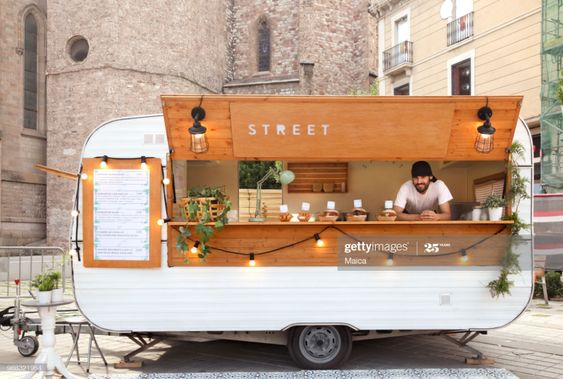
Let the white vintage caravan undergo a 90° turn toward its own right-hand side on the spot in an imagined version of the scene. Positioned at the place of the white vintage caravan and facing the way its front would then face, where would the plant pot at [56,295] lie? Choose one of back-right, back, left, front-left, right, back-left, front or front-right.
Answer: left

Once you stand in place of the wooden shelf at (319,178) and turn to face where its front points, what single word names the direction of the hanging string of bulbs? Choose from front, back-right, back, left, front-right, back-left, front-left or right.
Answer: front

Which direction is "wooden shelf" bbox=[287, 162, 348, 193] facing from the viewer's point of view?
toward the camera

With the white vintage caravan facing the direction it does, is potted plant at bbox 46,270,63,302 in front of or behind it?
in front

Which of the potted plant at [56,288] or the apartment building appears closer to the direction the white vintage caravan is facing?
the potted plant

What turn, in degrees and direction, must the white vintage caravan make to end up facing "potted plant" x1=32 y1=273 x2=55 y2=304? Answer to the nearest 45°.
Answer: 0° — it already faces it

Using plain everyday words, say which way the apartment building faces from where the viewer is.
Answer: facing the viewer and to the left of the viewer

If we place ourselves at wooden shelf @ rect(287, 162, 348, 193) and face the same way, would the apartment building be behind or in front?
behind

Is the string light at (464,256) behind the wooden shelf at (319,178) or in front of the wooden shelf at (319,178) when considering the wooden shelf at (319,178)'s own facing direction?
in front

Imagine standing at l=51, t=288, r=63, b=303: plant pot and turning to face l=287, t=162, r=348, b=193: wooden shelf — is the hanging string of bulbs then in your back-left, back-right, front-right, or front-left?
front-right

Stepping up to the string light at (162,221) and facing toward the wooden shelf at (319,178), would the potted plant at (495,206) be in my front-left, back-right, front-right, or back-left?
front-right

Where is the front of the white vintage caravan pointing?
to the viewer's left

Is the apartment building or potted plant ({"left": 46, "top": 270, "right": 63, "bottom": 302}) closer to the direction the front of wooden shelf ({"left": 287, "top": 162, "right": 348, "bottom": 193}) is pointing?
the potted plant

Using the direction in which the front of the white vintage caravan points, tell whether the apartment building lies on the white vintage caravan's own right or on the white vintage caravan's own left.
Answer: on the white vintage caravan's own right

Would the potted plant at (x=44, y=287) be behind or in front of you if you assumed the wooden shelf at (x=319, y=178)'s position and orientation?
in front
